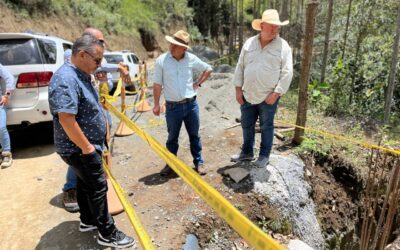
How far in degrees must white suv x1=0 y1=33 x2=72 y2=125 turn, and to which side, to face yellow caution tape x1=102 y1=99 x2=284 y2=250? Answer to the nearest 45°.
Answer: approximately 135° to its right

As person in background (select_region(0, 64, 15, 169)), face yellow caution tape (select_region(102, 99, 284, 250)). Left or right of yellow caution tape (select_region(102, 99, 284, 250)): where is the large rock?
left

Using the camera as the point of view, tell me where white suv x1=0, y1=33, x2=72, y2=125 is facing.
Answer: facing away from the viewer and to the right of the viewer

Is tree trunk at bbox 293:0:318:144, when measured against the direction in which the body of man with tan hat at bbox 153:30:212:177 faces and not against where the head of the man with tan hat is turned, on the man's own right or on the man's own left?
on the man's own left

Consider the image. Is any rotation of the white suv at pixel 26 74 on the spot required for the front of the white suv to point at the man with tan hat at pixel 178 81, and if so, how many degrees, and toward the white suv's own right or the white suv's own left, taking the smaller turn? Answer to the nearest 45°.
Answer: approximately 90° to the white suv's own right

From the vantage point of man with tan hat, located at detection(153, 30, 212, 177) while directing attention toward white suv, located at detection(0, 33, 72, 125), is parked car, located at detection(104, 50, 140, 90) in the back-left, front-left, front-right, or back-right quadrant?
front-right

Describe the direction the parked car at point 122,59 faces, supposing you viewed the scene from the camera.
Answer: facing the viewer and to the left of the viewer

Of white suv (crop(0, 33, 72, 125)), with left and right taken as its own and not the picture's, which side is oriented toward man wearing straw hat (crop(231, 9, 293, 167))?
right

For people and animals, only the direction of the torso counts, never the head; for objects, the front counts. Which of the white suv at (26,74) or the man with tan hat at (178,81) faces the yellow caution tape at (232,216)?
the man with tan hat

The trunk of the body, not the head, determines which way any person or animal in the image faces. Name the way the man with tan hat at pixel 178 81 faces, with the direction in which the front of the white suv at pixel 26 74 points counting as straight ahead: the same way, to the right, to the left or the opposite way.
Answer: the opposite way

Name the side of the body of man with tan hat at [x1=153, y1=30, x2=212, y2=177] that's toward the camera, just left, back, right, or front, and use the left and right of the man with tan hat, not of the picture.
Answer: front

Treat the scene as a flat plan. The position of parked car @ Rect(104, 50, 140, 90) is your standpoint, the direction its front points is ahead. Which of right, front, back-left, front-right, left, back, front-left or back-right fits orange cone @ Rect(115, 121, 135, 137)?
front-left

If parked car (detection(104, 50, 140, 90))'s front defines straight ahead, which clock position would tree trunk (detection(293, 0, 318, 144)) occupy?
The tree trunk is roughly at 10 o'clock from the parked car.

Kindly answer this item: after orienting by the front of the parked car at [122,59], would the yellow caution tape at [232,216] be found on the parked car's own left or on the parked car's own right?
on the parked car's own left

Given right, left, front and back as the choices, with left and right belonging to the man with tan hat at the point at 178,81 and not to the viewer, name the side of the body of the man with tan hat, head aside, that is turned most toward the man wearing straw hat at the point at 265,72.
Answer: left
